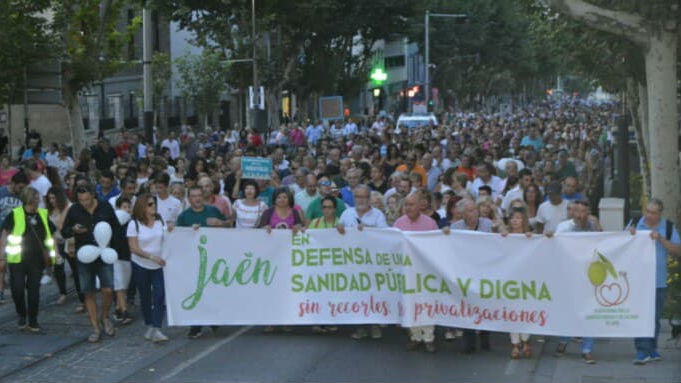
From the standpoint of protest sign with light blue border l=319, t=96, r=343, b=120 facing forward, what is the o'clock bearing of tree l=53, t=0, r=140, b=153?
The tree is roughly at 1 o'clock from the protest sign with light blue border.

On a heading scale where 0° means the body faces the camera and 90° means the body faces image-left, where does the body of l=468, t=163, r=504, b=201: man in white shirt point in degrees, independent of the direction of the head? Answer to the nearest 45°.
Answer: approximately 0°

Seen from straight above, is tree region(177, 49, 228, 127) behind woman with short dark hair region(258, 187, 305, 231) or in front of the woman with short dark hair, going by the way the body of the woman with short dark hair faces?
behind

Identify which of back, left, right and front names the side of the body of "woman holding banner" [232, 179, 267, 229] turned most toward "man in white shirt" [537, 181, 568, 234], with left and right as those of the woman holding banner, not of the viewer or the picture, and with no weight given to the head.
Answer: left

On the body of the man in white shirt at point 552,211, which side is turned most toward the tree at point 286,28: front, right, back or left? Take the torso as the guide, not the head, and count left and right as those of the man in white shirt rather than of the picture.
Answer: back

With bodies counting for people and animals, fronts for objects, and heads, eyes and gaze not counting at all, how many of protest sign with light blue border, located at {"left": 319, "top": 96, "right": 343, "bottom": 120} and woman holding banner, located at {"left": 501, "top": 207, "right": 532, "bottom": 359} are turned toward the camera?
2

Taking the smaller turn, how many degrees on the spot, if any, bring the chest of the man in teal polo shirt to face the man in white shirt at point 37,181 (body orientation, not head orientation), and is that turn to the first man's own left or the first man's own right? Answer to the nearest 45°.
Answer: approximately 135° to the first man's own right

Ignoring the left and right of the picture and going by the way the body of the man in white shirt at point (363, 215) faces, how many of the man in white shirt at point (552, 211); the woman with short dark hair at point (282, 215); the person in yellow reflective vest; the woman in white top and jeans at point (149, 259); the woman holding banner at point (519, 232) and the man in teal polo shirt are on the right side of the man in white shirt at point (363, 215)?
4

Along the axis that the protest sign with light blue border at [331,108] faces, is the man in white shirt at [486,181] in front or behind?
in front

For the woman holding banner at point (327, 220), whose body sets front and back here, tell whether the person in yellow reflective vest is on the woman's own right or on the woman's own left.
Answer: on the woman's own right
